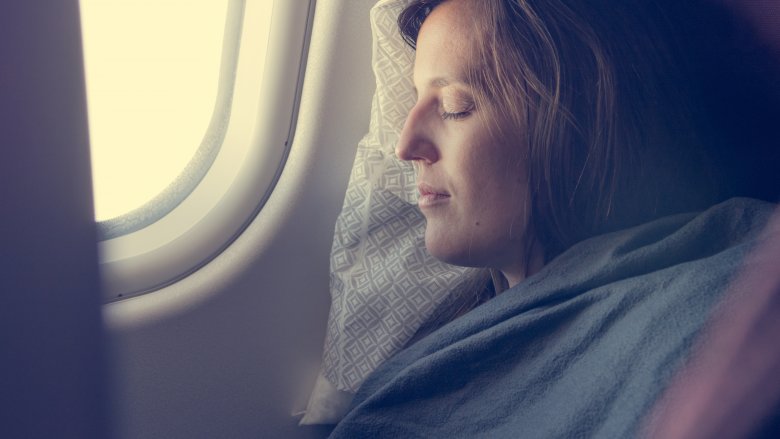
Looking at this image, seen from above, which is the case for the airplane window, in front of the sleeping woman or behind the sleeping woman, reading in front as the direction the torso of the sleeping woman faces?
in front

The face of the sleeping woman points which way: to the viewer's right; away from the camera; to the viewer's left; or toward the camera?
to the viewer's left

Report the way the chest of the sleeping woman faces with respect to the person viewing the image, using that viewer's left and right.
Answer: facing to the left of the viewer
